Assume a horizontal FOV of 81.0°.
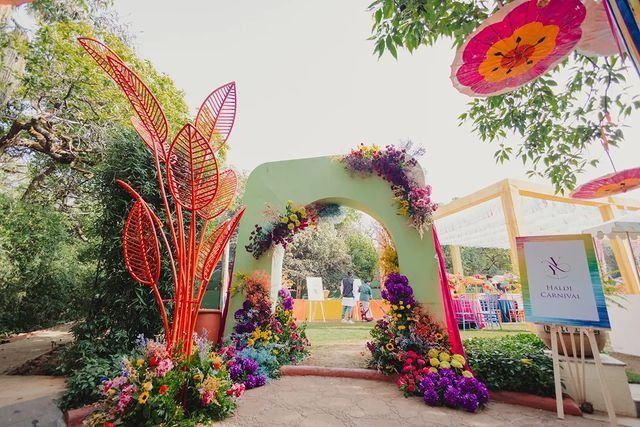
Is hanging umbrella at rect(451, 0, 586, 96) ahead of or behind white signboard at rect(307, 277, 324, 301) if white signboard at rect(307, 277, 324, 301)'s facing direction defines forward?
ahead

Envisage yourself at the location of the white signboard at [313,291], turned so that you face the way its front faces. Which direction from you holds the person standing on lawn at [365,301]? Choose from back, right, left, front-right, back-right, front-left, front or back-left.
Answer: left

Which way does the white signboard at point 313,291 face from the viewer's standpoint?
toward the camera

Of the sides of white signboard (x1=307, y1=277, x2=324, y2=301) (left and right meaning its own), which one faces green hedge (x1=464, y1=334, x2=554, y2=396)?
front

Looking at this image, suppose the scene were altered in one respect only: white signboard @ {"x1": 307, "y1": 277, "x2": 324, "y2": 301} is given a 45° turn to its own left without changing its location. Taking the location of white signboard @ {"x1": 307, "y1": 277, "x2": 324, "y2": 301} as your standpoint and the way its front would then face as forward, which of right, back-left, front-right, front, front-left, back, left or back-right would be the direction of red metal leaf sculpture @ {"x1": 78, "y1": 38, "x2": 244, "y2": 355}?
front-right

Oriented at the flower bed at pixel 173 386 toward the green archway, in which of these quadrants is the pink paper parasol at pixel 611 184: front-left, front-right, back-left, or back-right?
front-right

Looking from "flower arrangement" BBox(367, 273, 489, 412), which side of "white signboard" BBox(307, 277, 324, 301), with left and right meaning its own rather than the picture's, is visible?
front

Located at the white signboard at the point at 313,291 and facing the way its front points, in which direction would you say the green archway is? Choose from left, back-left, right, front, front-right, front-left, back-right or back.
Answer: front

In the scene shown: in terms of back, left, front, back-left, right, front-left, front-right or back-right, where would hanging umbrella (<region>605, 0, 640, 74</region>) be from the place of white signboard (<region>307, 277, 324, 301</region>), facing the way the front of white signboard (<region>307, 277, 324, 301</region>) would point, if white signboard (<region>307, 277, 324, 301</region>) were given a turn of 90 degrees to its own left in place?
right

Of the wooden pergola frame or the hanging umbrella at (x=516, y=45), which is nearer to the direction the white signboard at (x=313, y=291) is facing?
the hanging umbrella

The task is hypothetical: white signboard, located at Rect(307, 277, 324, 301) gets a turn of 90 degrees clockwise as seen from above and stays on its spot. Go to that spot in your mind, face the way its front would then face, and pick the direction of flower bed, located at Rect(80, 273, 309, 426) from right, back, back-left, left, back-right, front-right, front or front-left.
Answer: left

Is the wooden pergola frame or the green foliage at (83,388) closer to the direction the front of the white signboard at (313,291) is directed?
the green foliage

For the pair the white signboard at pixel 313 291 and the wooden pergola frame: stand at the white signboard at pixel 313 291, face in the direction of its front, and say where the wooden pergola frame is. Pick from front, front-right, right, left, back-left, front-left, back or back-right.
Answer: front-left
